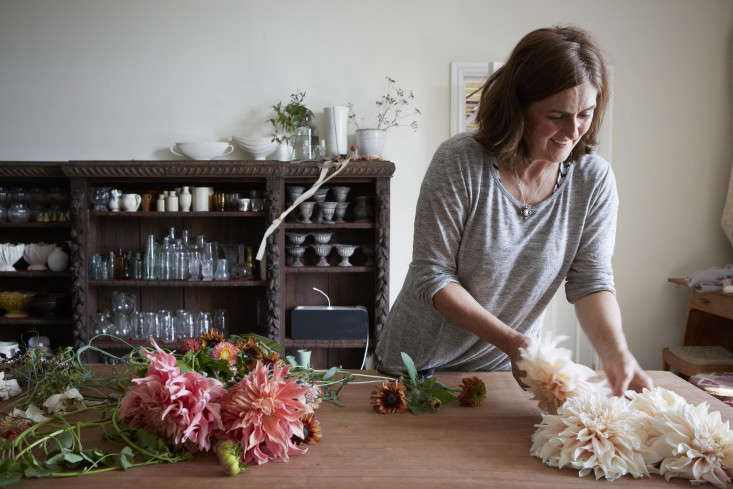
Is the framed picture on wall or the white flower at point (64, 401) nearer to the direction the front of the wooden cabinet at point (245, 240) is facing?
the white flower

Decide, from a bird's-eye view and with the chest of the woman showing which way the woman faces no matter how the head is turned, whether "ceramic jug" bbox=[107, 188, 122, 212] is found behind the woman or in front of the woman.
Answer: behind

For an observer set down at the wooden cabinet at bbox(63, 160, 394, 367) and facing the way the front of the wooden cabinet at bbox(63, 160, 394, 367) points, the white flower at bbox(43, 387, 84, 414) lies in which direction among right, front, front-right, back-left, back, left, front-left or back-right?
front

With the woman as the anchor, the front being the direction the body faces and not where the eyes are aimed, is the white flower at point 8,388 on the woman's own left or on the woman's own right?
on the woman's own right

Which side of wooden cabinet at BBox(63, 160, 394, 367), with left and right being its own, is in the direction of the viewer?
front

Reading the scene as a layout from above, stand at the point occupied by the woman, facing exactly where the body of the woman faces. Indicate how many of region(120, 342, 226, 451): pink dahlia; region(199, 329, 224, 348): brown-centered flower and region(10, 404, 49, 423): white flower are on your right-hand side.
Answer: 3

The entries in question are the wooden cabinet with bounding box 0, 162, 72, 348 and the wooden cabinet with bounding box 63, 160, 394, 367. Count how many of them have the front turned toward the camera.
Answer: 2

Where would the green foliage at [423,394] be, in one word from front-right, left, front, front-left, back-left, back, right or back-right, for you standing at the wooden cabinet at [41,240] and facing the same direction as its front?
front

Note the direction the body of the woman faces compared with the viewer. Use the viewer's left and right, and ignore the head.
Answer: facing the viewer and to the right of the viewer

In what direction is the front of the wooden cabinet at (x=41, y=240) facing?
toward the camera

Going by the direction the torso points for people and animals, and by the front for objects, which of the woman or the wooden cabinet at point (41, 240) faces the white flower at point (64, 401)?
the wooden cabinet
